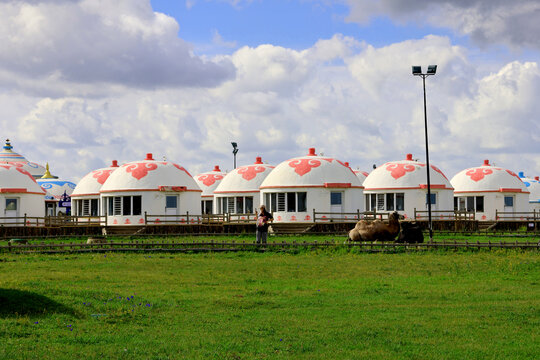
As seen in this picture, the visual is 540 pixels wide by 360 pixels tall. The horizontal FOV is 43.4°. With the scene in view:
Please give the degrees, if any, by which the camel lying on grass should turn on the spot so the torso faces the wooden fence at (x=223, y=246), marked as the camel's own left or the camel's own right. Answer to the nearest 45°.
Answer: approximately 135° to the camel's own right

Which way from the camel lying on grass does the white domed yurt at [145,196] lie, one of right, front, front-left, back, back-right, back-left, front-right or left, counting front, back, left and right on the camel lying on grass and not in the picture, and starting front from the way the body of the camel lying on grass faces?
back-left

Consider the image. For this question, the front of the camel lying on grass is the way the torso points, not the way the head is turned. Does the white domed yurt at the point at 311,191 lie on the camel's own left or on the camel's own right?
on the camel's own left

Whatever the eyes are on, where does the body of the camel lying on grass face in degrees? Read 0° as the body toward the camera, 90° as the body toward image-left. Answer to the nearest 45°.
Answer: approximately 270°
